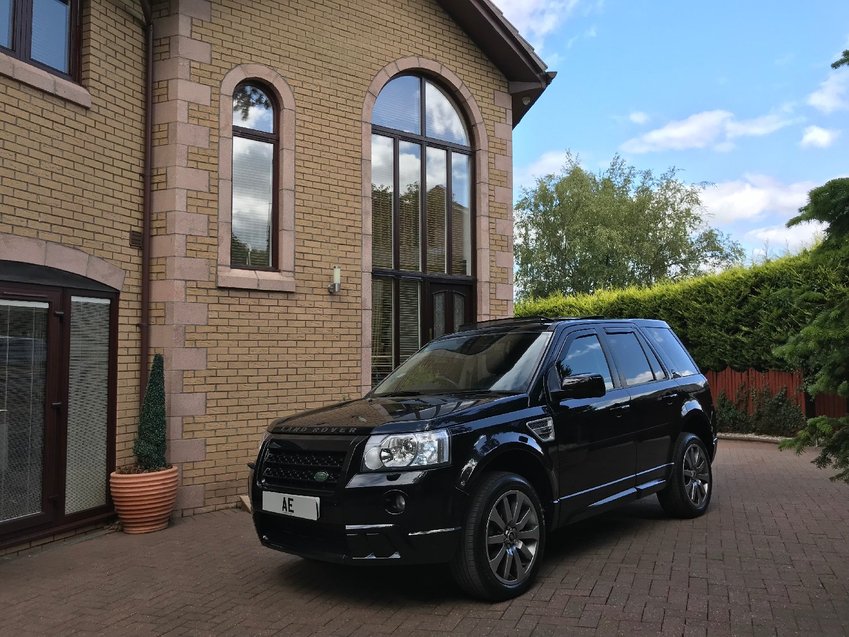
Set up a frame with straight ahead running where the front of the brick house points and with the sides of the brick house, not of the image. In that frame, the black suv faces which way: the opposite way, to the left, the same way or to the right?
to the right

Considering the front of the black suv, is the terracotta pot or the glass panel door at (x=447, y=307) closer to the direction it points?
the terracotta pot

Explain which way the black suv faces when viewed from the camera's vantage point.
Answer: facing the viewer and to the left of the viewer

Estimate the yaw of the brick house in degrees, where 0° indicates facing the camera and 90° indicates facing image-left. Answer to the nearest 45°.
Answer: approximately 315°

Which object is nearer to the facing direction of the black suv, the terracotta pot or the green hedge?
the terracotta pot

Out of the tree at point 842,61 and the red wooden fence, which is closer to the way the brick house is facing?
the tree

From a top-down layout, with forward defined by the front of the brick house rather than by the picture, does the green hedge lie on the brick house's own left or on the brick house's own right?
on the brick house's own left

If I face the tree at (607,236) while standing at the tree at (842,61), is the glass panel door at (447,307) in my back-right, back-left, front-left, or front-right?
front-left

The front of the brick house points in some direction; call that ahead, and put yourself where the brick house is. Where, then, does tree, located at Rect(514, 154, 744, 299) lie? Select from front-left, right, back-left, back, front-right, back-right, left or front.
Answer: left

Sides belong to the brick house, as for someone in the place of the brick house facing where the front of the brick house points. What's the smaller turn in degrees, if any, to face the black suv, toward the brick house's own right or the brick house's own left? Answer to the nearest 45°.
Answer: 0° — it already faces it

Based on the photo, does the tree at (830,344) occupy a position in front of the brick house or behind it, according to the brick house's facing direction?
in front

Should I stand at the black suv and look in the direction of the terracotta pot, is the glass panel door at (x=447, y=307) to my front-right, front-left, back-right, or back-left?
front-right

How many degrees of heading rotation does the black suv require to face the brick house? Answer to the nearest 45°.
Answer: approximately 90° to its right

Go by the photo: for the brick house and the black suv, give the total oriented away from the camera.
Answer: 0
